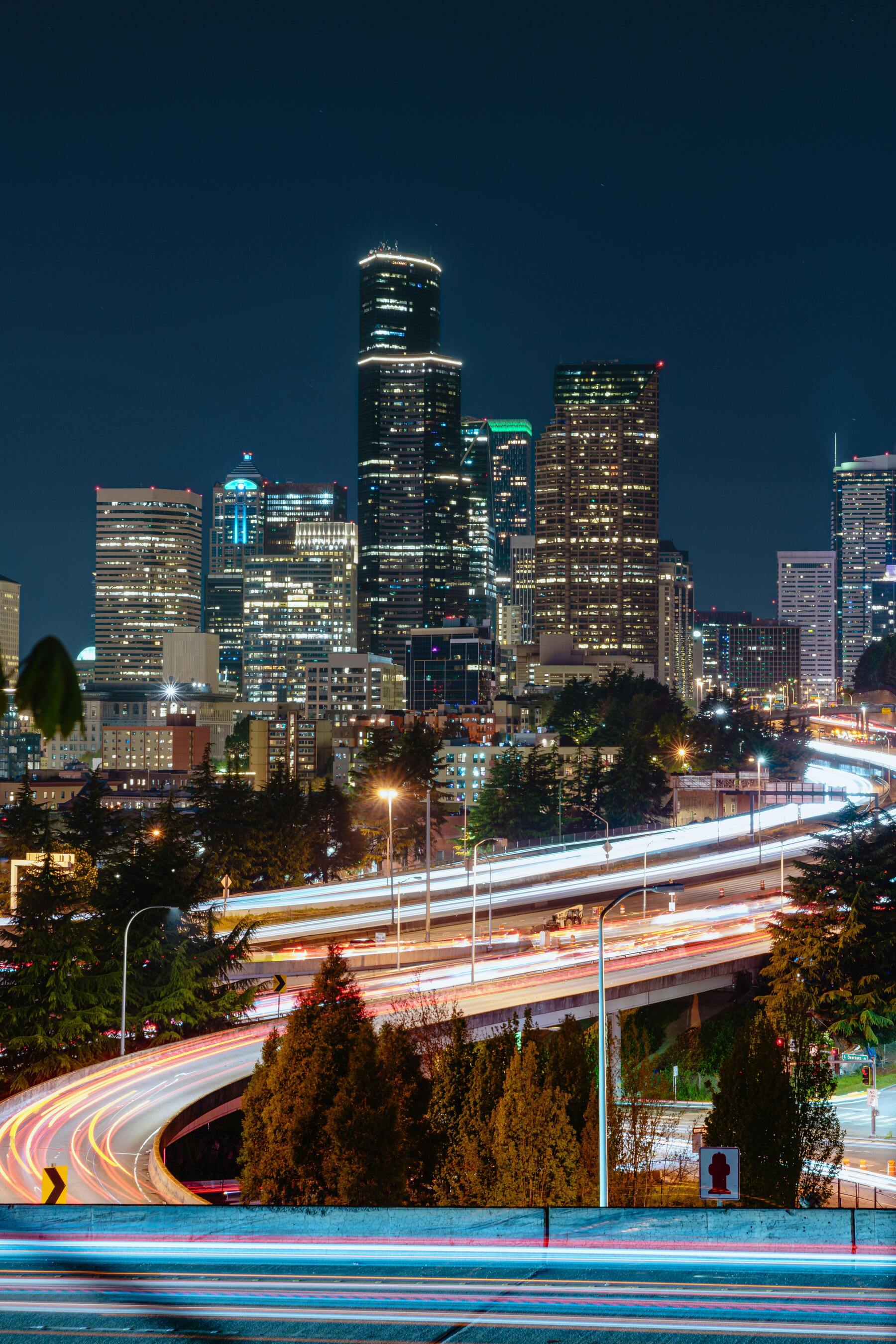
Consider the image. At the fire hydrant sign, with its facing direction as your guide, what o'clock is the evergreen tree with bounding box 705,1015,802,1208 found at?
The evergreen tree is roughly at 6 o'clock from the fire hydrant sign.

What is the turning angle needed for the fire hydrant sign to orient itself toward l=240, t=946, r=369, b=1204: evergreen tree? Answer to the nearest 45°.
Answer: approximately 135° to its right

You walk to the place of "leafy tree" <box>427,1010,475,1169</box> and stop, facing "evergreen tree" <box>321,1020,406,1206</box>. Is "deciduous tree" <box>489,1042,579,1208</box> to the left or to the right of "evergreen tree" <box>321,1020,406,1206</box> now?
left

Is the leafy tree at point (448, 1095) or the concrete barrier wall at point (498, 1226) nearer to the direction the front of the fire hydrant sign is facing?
the concrete barrier wall

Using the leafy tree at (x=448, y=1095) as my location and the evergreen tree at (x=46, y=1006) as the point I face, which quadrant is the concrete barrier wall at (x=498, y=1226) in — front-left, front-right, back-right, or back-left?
back-left

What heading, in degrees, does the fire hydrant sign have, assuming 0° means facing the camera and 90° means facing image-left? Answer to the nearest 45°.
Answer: approximately 0°
